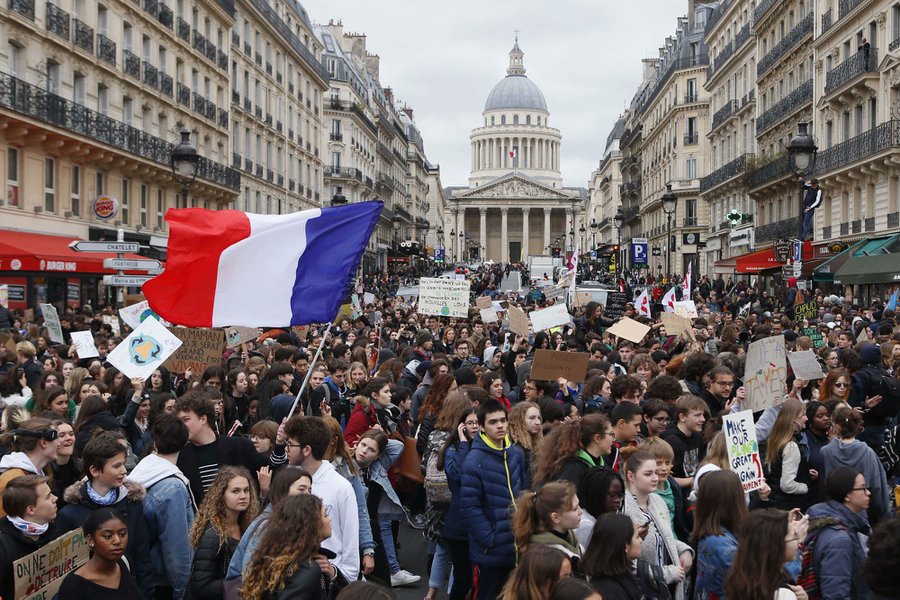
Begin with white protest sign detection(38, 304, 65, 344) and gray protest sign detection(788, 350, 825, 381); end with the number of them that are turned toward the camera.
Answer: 2

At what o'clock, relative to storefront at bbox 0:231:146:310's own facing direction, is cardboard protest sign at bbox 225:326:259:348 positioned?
The cardboard protest sign is roughly at 1 o'clock from the storefront.

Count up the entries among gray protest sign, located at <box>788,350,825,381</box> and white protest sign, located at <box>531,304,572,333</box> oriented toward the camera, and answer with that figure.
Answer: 2

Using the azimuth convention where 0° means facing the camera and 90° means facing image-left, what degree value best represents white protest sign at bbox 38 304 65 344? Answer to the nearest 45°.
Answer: approximately 0°

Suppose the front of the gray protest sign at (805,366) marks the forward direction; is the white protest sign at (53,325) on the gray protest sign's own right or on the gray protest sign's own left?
on the gray protest sign's own right

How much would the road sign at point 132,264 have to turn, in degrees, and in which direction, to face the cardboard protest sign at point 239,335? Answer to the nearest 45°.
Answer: approximately 90° to its left

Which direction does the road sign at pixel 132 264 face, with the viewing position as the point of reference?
facing the viewer

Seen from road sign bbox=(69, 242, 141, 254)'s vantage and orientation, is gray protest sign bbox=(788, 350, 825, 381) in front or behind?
in front

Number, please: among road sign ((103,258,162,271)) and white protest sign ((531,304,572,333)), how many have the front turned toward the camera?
2
